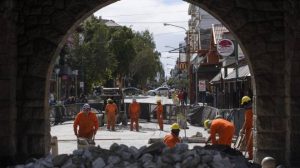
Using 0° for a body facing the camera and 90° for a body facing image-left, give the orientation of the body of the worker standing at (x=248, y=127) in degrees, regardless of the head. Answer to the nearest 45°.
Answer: approximately 90°

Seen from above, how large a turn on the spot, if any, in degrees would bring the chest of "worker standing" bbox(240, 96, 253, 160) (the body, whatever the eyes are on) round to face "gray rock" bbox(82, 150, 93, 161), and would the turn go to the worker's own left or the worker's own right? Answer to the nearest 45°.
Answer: approximately 45° to the worker's own left

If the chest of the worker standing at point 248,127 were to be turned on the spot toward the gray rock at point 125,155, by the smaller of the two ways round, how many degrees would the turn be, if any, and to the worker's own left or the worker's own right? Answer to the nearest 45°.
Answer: approximately 45° to the worker's own left
